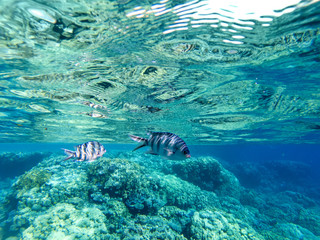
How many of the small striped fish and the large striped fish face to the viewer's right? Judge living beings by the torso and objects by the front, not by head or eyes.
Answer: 2

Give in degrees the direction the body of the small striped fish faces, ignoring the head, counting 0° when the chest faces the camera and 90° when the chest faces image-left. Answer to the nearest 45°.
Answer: approximately 270°

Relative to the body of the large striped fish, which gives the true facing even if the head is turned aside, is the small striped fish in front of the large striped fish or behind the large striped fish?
behind

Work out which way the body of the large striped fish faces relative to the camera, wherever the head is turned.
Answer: to the viewer's right
